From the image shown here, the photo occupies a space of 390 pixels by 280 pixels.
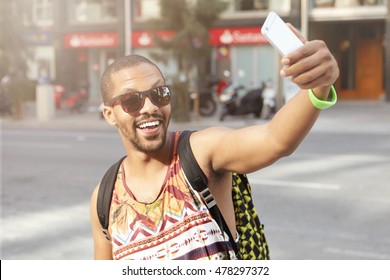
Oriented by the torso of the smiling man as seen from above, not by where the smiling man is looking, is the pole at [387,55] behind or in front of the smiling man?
behind

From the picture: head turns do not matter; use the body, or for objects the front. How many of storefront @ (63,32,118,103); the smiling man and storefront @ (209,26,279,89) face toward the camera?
3

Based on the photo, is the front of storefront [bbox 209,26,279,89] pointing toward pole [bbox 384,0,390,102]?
no

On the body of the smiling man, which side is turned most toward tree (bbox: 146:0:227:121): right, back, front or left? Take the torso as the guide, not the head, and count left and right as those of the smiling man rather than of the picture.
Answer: back

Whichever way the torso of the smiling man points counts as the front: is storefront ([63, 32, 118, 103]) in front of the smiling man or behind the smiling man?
behind

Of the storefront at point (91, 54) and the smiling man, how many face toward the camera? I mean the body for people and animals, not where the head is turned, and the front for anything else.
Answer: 2

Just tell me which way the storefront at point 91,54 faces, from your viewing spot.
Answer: facing the viewer

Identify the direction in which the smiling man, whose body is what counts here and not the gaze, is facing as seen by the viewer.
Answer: toward the camera

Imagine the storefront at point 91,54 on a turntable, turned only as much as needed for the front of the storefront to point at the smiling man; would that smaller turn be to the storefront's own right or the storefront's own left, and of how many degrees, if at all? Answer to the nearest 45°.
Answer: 0° — it already faces them

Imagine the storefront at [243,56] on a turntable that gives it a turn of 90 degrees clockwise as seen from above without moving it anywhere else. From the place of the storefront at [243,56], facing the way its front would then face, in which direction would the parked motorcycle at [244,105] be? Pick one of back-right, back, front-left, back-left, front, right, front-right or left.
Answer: left

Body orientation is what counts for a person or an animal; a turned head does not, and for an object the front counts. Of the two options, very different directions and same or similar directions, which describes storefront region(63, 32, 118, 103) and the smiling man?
same or similar directions

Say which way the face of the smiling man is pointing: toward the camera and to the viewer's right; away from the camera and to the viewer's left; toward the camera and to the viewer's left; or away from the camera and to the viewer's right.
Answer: toward the camera and to the viewer's right

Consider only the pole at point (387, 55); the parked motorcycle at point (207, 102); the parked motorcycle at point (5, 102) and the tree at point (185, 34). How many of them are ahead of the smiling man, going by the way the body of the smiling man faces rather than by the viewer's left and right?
0

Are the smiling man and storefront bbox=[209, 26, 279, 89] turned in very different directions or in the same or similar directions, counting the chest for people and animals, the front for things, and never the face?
same or similar directions

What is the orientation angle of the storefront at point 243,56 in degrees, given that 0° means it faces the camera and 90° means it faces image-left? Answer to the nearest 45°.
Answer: approximately 0°

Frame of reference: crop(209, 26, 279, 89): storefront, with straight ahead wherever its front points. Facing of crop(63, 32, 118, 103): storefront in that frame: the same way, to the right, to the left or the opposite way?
the same way

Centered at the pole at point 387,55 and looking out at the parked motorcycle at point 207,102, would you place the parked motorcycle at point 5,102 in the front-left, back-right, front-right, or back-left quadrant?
front-right
